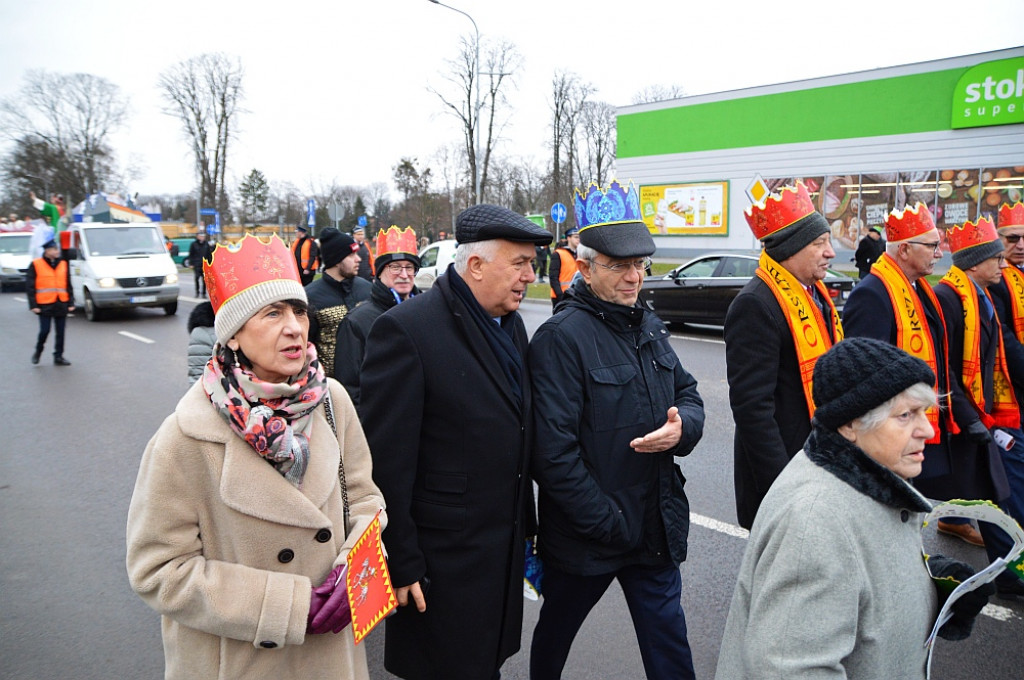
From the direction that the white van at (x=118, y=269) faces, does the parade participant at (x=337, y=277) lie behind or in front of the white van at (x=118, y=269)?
in front

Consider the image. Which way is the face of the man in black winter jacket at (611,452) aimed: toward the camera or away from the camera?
toward the camera

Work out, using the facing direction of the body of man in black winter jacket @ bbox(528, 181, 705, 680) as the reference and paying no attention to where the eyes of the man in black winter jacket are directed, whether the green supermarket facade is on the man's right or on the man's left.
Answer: on the man's left

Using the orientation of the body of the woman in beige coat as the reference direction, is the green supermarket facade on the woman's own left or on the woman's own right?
on the woman's own left

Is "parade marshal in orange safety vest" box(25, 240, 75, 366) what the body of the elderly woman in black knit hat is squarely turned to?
no

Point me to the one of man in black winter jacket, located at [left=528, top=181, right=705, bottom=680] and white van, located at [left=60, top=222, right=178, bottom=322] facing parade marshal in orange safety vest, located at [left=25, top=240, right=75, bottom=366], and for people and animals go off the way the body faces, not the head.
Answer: the white van

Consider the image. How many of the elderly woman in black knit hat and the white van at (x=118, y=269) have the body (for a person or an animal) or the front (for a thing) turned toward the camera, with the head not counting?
1

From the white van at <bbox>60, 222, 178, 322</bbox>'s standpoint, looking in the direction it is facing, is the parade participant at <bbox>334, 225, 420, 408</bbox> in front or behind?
in front

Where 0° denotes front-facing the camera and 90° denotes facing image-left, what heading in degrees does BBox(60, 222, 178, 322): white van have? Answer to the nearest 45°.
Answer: approximately 0°

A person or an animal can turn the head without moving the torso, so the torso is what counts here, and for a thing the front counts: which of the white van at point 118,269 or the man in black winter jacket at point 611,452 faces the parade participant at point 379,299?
the white van

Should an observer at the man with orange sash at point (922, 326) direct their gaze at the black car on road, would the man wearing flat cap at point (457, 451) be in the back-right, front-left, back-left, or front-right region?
back-left

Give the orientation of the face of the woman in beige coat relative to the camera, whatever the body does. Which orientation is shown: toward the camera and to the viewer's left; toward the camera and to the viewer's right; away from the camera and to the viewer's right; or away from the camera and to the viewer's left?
toward the camera and to the viewer's right

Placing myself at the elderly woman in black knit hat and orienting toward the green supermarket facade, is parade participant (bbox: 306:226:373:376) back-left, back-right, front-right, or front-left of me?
front-left

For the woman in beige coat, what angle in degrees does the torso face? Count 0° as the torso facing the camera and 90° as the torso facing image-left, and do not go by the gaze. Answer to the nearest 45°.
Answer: approximately 315°

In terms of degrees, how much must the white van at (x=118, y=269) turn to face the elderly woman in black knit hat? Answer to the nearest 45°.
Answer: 0° — it already faces them
